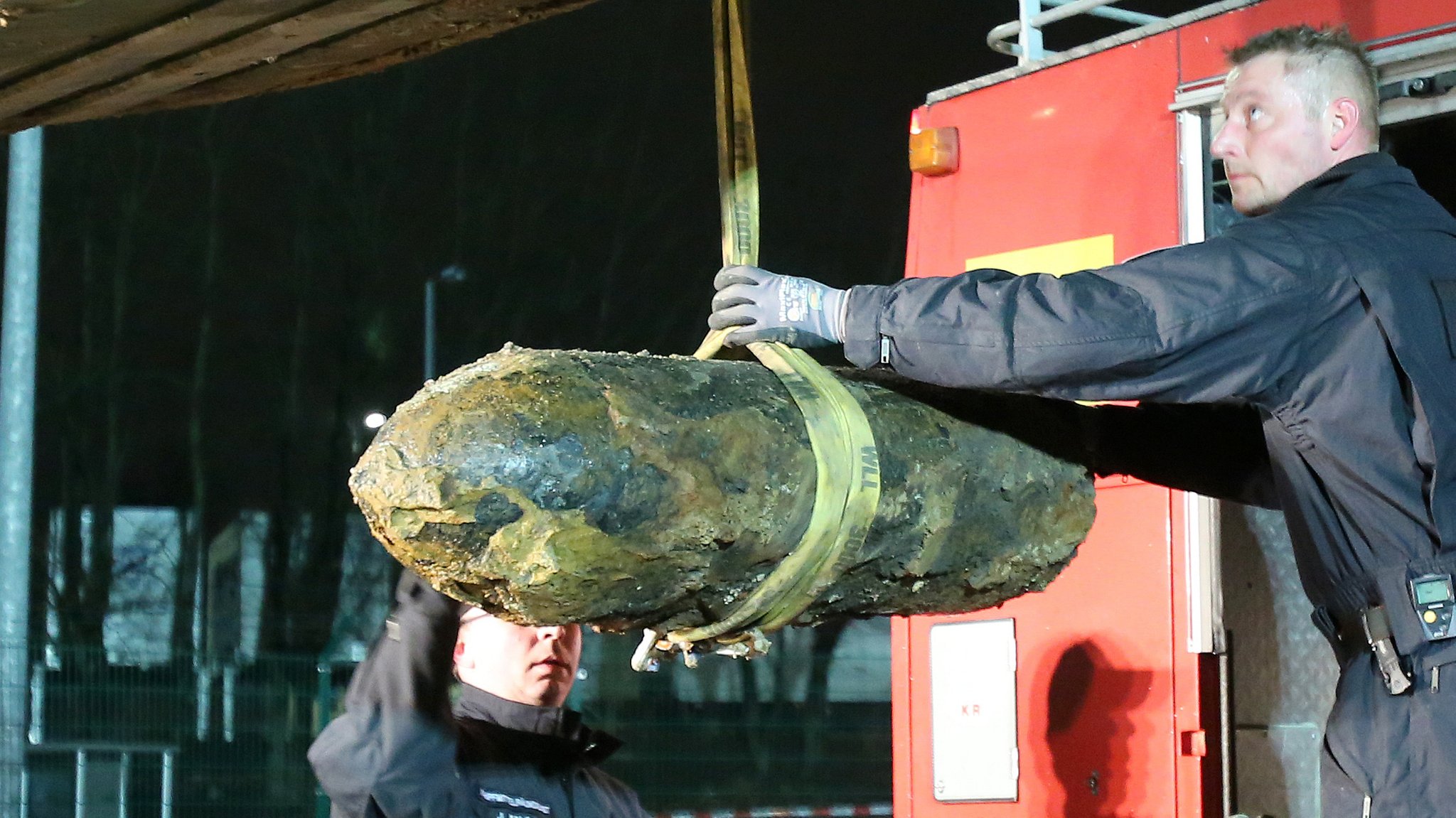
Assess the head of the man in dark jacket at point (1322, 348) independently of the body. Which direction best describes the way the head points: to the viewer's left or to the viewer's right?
to the viewer's left

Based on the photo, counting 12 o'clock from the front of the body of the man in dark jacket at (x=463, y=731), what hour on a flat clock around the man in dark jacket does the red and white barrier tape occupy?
The red and white barrier tape is roughly at 8 o'clock from the man in dark jacket.

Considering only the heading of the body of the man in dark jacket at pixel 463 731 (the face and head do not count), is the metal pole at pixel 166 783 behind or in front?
behind

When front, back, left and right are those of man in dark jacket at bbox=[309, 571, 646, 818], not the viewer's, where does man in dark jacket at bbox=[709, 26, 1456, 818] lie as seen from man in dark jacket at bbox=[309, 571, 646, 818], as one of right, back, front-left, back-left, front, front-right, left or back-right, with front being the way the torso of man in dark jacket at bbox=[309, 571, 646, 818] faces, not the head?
front

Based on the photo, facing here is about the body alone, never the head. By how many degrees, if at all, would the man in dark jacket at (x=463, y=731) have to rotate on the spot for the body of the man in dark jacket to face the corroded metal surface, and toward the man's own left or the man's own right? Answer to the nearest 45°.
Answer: approximately 45° to the man's own right

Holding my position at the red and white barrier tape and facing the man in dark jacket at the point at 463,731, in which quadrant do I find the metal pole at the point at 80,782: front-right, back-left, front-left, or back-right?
front-right

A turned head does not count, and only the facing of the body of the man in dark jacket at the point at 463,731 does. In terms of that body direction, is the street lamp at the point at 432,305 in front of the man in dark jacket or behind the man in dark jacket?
behind

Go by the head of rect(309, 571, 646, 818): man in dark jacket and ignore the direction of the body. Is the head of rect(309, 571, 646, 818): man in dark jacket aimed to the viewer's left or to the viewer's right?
to the viewer's right
